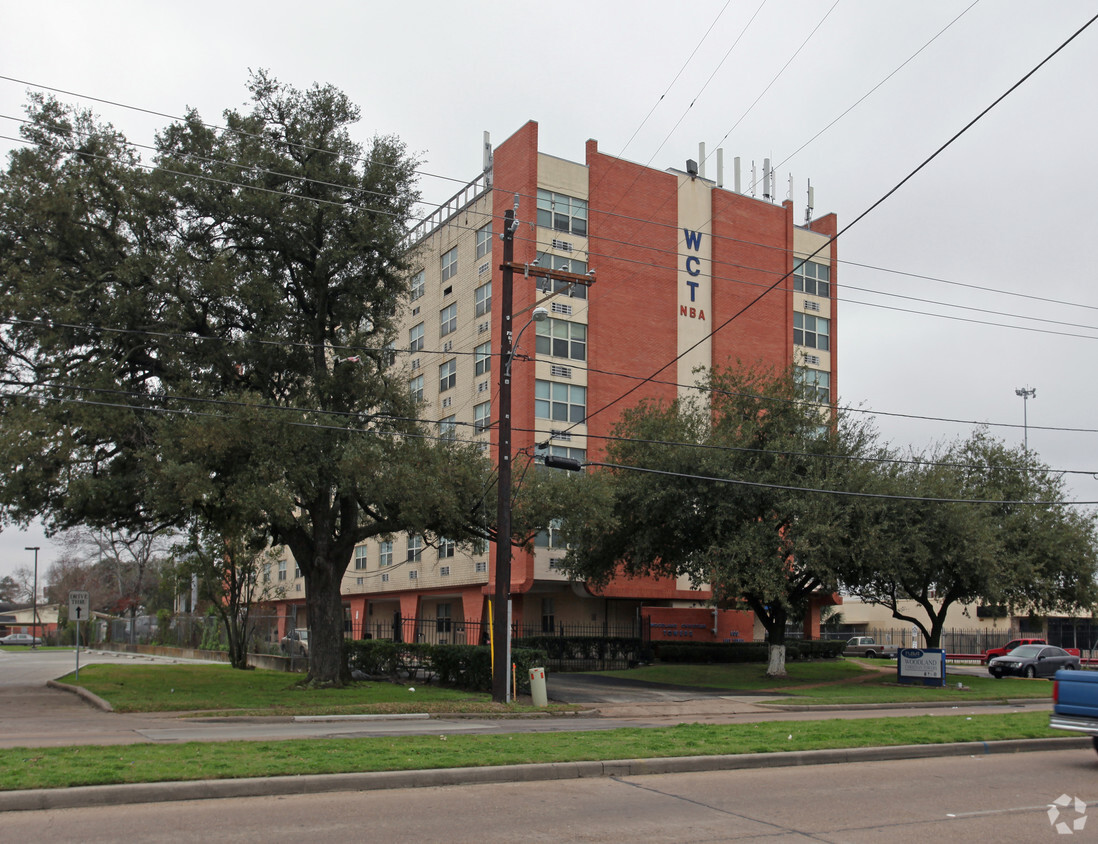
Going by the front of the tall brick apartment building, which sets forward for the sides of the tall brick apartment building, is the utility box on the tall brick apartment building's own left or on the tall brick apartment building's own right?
on the tall brick apartment building's own right

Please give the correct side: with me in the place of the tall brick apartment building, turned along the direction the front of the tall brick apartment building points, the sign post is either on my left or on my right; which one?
on my right

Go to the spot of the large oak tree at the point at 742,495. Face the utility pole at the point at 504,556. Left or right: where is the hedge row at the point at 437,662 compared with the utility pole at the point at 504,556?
right

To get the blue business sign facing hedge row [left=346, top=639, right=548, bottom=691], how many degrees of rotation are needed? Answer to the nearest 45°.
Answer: approximately 45° to its right

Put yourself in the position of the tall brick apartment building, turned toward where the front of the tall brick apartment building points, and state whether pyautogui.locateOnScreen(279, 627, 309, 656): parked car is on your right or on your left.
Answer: on your right

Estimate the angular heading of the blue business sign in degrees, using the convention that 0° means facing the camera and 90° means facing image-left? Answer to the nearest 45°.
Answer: approximately 0°

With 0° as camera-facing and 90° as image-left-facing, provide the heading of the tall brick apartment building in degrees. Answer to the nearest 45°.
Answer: approximately 315°

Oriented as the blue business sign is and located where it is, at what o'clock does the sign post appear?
The sign post is roughly at 2 o'clock from the blue business sign.

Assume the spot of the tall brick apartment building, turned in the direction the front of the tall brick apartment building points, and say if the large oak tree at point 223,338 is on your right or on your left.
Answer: on your right

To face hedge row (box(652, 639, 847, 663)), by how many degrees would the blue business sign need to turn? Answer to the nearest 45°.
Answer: approximately 135° to its right
